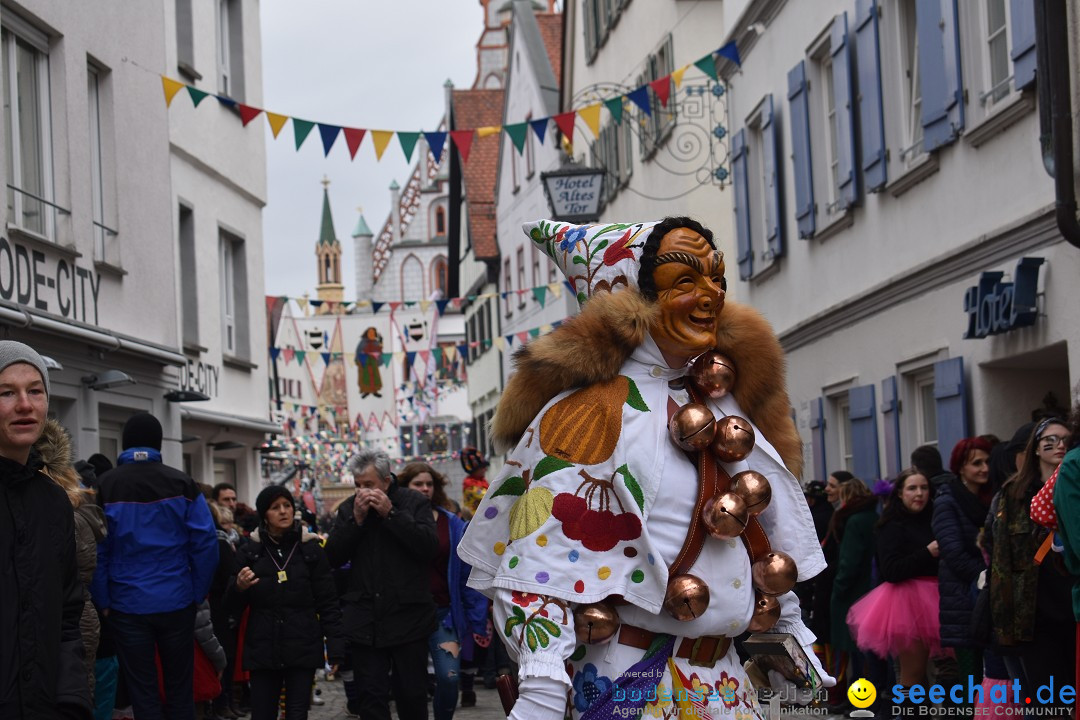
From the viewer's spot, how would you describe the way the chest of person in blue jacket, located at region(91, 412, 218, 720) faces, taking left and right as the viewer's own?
facing away from the viewer

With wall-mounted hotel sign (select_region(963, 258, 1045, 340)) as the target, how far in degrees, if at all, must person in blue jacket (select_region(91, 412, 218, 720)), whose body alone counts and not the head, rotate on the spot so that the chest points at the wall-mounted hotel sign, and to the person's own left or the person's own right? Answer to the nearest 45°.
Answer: approximately 90° to the person's own right

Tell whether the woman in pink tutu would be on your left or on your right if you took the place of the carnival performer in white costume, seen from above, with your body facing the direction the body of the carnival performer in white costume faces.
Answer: on your left

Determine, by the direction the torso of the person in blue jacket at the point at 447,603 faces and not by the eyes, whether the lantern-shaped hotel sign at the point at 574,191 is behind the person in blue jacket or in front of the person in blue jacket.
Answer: behind

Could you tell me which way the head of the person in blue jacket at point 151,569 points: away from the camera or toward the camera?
away from the camera

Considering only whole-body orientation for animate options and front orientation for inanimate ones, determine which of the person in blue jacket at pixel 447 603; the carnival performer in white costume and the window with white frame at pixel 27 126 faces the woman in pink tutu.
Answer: the window with white frame

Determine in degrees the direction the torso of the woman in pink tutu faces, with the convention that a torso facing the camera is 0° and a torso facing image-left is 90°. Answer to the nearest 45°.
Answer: approximately 315°

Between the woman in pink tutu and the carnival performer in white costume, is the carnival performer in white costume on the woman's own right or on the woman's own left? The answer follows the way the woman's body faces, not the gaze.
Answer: on the woman's own right

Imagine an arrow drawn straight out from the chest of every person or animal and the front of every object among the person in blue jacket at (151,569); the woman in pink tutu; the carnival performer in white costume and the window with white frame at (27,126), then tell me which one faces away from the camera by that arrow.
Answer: the person in blue jacket

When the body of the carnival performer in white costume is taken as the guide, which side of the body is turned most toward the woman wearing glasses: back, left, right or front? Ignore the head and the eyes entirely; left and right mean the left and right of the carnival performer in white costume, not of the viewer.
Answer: left
